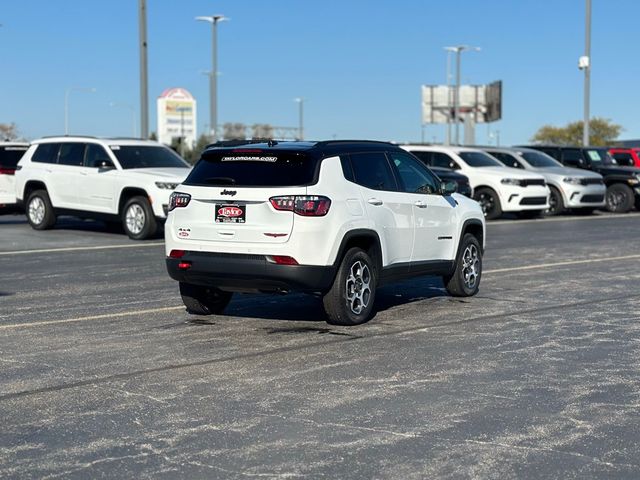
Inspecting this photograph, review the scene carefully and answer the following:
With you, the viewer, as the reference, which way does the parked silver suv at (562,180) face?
facing the viewer and to the right of the viewer

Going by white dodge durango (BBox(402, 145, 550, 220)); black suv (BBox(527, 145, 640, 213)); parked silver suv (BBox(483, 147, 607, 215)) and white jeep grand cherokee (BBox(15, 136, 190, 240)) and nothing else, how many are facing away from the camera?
0

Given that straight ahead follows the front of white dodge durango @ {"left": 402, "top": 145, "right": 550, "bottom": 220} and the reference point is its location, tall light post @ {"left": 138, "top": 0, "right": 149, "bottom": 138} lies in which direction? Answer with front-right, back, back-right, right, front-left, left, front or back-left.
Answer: back-right

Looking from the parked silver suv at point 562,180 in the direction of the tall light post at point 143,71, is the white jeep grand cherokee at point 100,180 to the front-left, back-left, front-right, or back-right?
front-left

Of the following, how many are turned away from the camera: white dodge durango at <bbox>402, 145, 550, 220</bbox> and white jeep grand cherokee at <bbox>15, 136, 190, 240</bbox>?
0

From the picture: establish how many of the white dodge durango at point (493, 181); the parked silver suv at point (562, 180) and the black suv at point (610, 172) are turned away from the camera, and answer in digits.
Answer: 0

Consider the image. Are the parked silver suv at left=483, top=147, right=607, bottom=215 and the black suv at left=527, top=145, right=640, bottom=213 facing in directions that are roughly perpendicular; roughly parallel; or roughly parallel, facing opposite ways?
roughly parallel

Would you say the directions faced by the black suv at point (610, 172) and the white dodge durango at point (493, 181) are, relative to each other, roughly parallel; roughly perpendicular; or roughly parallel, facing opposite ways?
roughly parallel

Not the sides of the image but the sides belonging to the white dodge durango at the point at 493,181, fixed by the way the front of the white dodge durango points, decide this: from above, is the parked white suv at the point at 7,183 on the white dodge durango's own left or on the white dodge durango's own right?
on the white dodge durango's own right

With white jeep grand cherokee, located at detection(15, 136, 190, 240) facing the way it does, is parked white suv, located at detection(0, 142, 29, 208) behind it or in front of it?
behind

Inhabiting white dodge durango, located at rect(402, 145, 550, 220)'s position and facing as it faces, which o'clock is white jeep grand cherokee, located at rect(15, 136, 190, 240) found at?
white jeep grand cherokee, located at rect(15, 136, 190, 240) is roughly at 3 o'clock from white dodge durango, located at rect(402, 145, 550, 220).

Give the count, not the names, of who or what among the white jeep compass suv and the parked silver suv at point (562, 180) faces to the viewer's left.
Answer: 0
